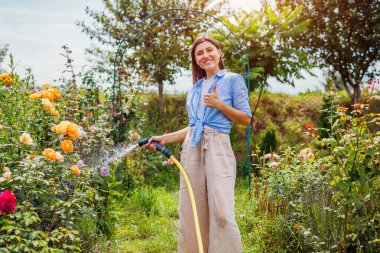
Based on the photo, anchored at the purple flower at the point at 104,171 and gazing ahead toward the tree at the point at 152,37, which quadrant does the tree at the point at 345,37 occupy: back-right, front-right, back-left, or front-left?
front-right

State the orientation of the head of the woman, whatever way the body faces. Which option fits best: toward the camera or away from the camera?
toward the camera

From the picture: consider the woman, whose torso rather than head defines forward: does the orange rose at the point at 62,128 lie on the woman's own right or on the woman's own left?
on the woman's own right

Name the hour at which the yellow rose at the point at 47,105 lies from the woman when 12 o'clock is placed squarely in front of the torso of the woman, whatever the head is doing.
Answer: The yellow rose is roughly at 2 o'clock from the woman.

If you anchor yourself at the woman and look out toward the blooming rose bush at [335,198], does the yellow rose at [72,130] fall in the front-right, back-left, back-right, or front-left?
back-left

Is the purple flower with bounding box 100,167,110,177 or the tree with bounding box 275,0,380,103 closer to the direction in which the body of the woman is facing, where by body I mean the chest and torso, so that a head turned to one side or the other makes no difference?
the purple flower

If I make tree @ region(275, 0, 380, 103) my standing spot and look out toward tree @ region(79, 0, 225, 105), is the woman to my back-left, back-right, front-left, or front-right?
front-left

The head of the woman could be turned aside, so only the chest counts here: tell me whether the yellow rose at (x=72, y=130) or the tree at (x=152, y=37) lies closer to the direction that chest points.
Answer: the yellow rose

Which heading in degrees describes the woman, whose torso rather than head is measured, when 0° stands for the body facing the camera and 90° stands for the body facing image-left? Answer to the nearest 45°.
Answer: approximately 45°

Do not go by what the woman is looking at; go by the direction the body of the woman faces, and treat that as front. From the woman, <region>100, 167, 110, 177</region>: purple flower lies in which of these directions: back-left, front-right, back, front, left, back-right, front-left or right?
right

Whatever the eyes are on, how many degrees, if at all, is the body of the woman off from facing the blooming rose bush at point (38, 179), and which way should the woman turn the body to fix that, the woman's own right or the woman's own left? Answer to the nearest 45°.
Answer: approximately 45° to the woman's own right

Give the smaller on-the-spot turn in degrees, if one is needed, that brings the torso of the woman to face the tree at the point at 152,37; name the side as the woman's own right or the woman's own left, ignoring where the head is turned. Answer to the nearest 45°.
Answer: approximately 135° to the woman's own right
